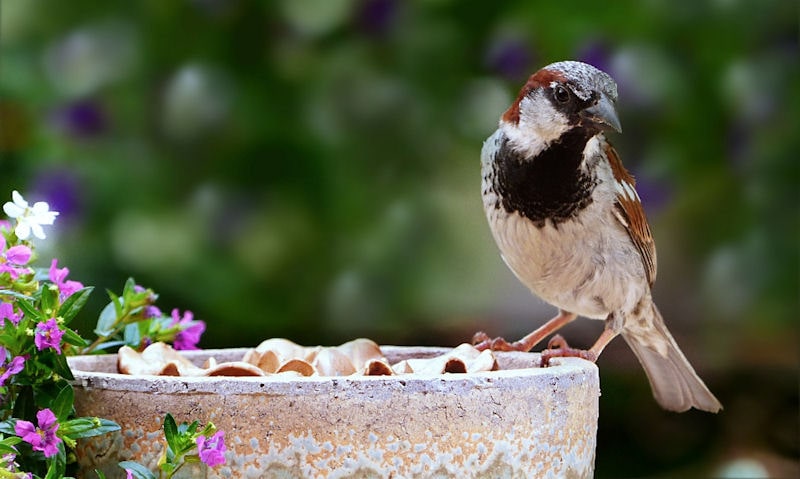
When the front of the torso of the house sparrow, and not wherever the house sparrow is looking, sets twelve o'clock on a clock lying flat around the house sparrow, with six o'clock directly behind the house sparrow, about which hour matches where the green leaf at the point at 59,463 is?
The green leaf is roughly at 12 o'clock from the house sparrow.

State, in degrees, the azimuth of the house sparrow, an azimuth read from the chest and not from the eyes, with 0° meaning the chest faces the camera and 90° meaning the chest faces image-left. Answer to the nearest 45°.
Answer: approximately 45°

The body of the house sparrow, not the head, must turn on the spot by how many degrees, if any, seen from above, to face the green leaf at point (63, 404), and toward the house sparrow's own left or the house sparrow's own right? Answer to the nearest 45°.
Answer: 0° — it already faces it

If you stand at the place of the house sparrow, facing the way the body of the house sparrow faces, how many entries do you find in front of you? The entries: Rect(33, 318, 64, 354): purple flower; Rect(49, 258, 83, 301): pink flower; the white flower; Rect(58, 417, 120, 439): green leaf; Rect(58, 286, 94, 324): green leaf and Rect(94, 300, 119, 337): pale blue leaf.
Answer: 6

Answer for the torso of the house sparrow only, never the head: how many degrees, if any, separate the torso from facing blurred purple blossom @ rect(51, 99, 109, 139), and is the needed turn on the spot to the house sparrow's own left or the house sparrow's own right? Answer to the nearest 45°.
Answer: approximately 45° to the house sparrow's own right

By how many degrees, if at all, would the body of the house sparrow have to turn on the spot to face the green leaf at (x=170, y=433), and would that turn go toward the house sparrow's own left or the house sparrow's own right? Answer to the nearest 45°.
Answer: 0° — it already faces it

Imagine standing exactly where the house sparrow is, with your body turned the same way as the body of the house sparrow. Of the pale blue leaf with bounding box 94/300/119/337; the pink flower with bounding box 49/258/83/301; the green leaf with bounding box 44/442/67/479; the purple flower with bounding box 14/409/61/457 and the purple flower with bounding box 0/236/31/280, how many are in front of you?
5

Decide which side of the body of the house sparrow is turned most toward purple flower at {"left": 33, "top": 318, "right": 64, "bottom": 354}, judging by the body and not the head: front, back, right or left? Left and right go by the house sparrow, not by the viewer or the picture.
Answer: front
